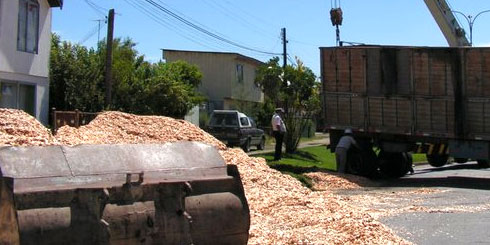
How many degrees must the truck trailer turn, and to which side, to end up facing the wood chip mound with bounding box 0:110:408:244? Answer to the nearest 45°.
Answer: approximately 90° to its right

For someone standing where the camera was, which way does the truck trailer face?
facing to the right of the viewer

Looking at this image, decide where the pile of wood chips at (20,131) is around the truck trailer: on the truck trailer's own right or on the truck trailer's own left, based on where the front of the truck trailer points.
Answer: on the truck trailer's own right

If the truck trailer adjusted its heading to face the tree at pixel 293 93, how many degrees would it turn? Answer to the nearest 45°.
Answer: approximately 135° to its left
